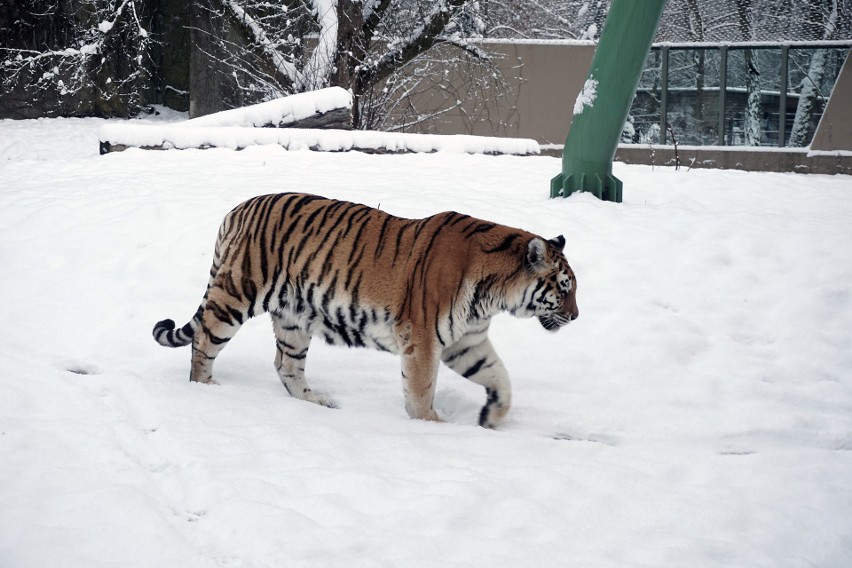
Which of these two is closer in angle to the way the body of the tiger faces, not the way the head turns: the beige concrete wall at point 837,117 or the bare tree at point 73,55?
the beige concrete wall

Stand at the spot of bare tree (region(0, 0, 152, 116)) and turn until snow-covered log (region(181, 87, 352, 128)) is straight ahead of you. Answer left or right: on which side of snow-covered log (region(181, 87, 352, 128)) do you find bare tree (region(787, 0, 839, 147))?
left

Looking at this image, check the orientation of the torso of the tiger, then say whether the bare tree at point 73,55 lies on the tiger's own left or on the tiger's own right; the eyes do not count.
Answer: on the tiger's own left

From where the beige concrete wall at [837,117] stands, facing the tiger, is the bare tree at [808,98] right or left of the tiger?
right

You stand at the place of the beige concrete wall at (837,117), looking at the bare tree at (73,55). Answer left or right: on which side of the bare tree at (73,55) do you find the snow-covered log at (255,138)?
left

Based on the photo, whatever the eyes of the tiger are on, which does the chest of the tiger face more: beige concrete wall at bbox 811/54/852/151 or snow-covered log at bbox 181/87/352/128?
the beige concrete wall

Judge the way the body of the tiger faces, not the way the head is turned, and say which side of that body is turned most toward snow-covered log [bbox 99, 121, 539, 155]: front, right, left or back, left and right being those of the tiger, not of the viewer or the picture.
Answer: left

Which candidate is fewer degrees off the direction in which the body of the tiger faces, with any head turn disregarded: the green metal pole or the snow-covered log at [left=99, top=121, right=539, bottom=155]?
the green metal pole

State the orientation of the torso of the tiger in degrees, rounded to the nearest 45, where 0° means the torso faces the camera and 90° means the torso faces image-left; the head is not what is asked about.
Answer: approximately 270°

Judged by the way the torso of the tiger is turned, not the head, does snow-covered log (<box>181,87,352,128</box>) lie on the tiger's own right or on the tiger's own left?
on the tiger's own left

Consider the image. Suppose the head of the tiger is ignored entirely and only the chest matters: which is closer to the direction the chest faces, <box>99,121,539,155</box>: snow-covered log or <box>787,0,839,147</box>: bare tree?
the bare tree

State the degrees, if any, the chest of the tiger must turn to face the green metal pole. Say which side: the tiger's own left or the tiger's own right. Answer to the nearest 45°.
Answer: approximately 45° to the tiger's own left

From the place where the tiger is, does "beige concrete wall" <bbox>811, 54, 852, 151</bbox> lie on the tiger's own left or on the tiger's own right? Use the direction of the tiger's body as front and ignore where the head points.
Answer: on the tiger's own left
